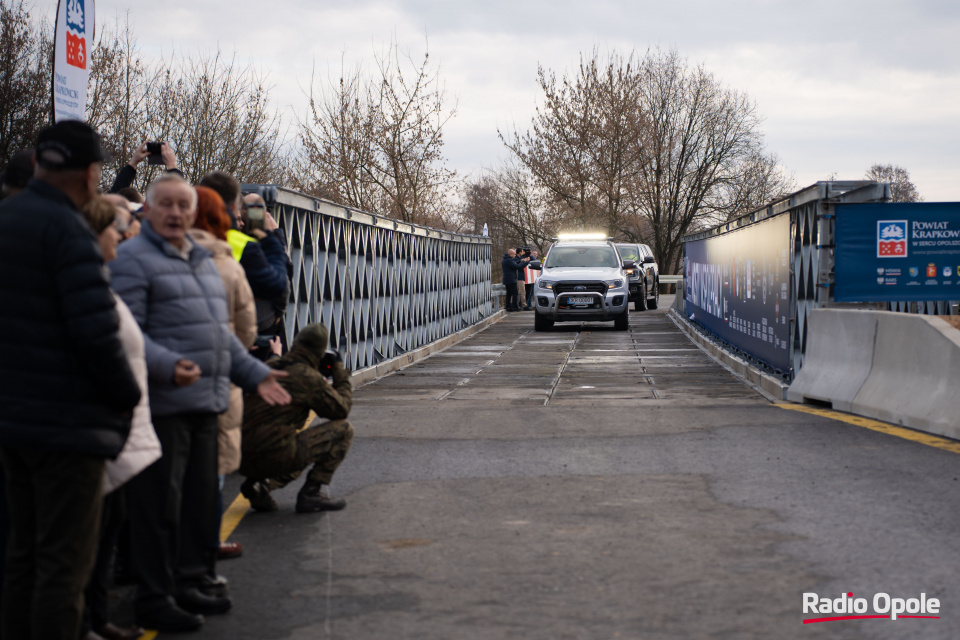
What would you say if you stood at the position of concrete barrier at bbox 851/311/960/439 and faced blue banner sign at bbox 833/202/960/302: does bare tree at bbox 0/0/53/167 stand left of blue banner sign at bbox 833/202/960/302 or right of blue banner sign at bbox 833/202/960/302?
left

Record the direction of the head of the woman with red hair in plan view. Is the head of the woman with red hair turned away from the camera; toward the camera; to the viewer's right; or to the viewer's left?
away from the camera

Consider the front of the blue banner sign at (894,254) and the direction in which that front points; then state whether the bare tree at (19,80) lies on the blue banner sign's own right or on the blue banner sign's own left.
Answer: on the blue banner sign's own right

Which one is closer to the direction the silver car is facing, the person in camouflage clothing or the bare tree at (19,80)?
the person in camouflage clothing

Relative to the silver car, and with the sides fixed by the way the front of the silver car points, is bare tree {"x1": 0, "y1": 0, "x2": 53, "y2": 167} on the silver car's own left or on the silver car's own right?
on the silver car's own right

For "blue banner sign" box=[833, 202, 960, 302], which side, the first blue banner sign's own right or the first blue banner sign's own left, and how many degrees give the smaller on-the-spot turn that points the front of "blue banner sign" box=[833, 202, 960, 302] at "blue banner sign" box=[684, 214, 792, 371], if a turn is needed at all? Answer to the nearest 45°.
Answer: approximately 135° to the first blue banner sign's own right

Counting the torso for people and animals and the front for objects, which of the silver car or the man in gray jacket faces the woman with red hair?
the silver car

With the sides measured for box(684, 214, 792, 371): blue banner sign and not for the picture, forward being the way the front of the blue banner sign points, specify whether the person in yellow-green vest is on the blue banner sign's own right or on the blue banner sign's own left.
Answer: on the blue banner sign's own left

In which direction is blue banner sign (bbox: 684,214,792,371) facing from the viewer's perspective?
to the viewer's left

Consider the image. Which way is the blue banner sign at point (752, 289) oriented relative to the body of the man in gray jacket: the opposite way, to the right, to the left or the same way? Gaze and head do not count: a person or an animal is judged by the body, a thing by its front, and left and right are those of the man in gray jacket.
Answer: the opposite way

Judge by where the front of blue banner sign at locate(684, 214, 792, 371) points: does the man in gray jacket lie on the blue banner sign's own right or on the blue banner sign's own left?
on the blue banner sign's own left

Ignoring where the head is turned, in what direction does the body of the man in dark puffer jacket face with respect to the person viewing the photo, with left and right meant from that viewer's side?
facing away from the viewer and to the right of the viewer

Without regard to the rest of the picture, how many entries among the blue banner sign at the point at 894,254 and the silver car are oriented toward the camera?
2
